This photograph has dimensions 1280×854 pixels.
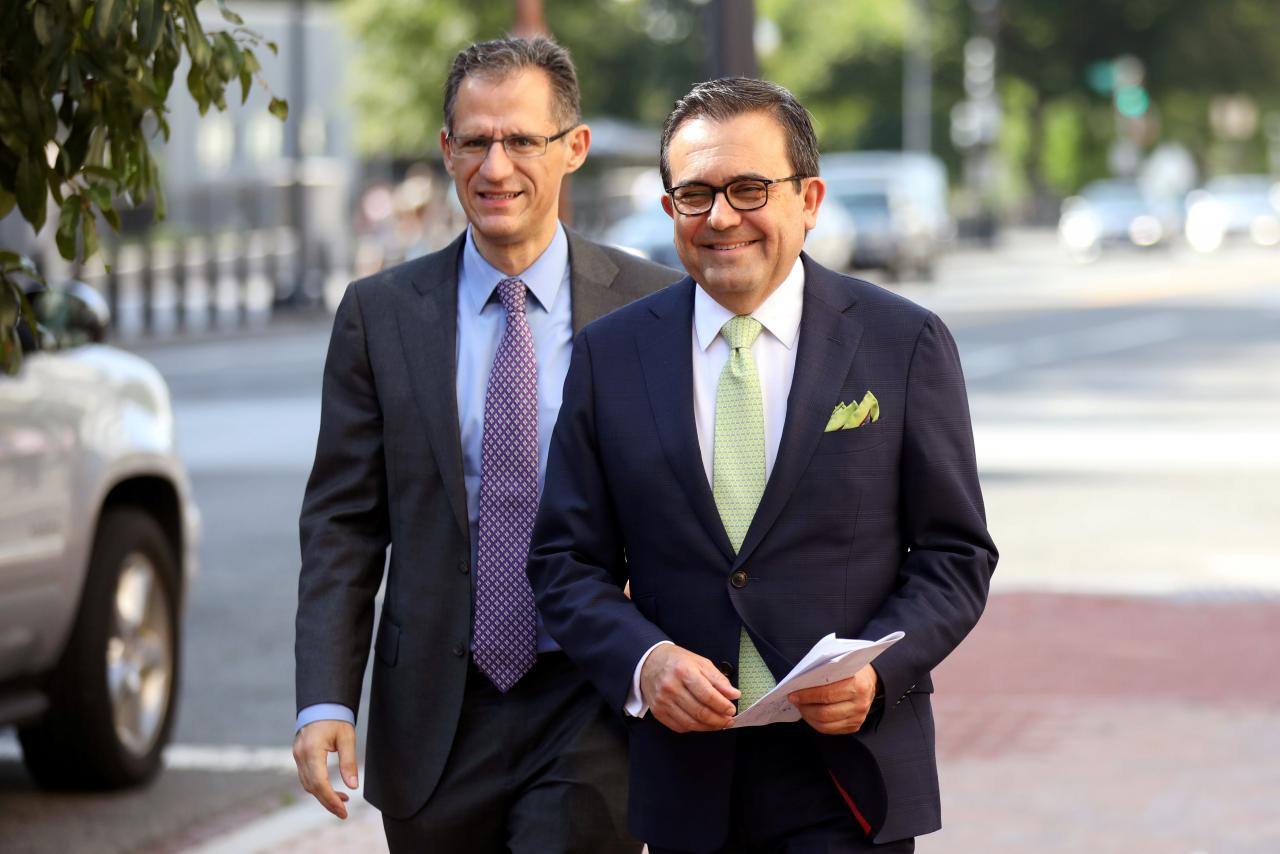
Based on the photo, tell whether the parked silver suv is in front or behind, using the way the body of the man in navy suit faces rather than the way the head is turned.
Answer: behind

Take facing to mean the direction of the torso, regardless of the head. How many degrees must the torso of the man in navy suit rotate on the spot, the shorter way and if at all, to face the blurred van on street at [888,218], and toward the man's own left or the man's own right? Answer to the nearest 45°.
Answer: approximately 180°

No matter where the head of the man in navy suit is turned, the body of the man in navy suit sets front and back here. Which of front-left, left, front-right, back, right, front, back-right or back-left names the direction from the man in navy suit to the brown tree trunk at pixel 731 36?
back

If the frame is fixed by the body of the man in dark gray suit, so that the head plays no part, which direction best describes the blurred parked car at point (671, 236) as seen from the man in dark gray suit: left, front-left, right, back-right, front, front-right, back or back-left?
back

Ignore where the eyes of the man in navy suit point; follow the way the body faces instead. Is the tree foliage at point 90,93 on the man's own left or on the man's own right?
on the man's own right

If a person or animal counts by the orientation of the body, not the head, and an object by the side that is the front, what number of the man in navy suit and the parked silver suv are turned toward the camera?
1

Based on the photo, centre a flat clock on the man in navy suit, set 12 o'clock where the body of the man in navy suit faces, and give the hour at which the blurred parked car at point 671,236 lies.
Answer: The blurred parked car is roughly at 6 o'clock from the man in navy suit.

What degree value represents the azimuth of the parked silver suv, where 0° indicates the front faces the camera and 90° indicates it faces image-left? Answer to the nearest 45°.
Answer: approximately 225°

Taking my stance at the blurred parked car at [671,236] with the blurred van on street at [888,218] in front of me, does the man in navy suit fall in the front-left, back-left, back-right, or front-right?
back-right

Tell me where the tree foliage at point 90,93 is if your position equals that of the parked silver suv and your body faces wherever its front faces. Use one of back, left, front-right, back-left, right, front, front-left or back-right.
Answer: back-right
